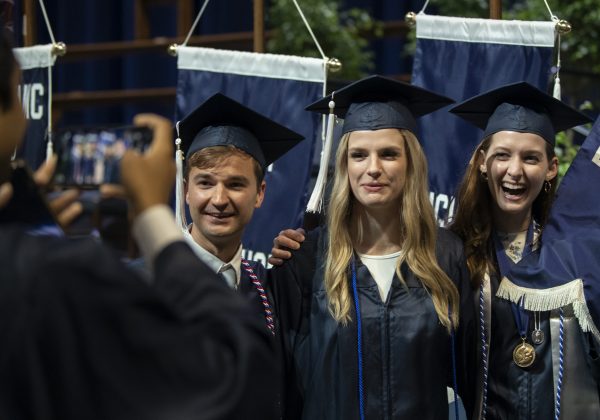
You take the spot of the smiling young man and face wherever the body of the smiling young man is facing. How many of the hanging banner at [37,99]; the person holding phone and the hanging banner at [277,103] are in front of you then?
1

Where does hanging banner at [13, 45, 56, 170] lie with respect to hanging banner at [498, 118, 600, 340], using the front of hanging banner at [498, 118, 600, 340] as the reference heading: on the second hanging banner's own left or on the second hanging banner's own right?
on the second hanging banner's own right

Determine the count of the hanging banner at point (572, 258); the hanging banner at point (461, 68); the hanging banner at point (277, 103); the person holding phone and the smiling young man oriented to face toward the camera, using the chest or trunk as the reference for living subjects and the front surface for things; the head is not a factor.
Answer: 4

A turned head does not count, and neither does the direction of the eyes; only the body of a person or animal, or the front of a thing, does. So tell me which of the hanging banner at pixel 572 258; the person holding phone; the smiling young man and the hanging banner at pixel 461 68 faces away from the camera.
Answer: the person holding phone

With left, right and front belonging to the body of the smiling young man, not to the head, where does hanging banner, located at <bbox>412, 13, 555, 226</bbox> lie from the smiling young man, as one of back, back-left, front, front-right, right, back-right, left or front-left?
back-left

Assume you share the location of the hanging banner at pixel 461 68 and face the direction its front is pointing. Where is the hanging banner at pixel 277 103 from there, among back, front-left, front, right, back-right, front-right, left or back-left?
right

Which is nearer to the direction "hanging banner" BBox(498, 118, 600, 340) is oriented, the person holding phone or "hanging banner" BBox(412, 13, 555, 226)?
the person holding phone

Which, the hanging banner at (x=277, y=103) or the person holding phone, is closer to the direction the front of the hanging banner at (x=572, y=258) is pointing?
the person holding phone

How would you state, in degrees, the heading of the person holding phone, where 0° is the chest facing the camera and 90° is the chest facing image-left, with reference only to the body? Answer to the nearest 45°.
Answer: approximately 180°

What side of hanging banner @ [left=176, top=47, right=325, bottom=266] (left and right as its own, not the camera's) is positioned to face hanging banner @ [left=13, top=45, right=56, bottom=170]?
right
